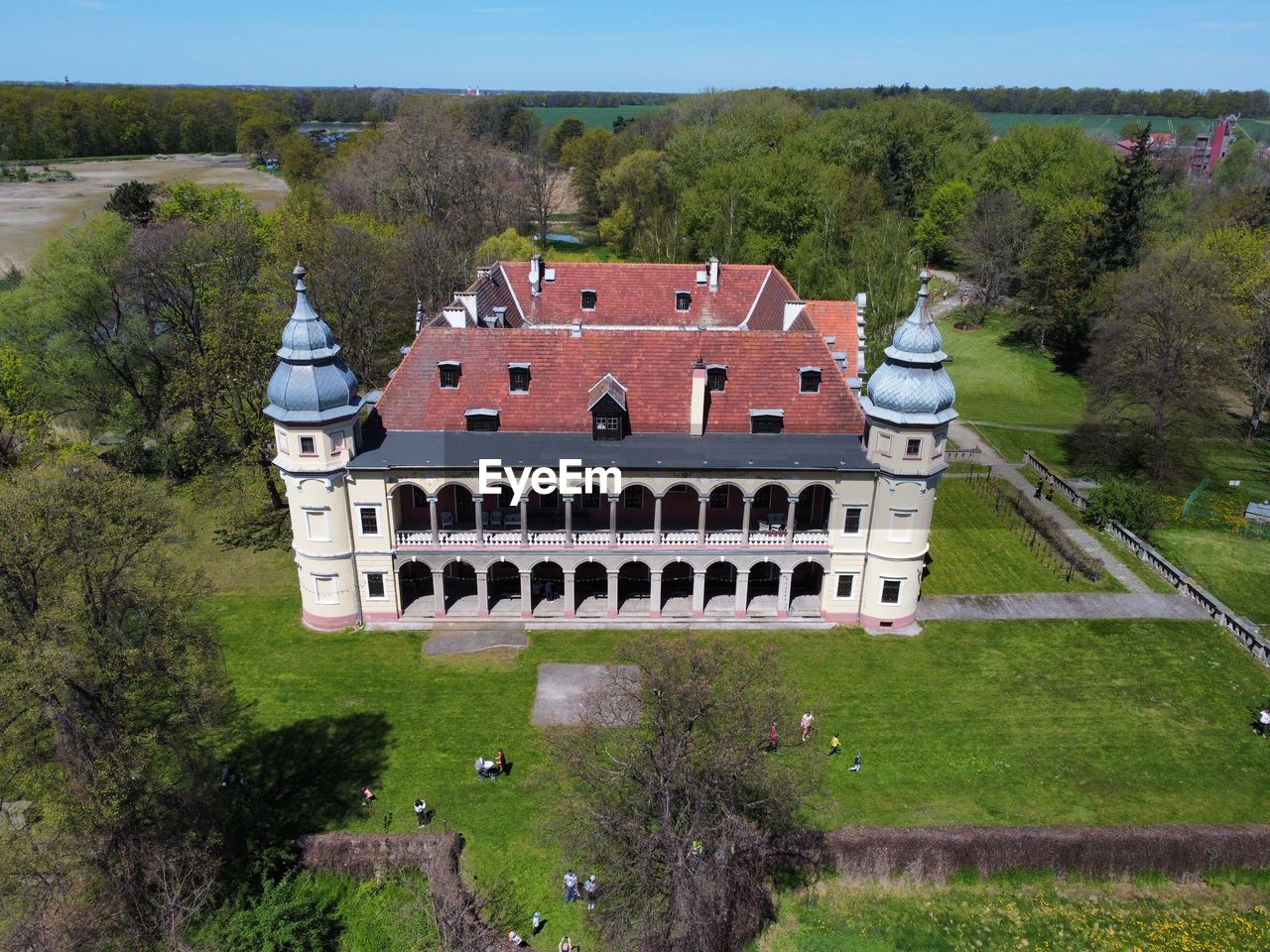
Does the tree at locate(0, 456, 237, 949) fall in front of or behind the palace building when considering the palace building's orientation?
in front

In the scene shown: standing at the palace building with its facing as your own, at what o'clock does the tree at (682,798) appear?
The tree is roughly at 12 o'clock from the palace building.

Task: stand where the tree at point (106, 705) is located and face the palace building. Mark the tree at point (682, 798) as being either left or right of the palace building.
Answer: right

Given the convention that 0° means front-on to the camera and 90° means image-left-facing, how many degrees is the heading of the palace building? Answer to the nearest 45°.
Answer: approximately 0°
